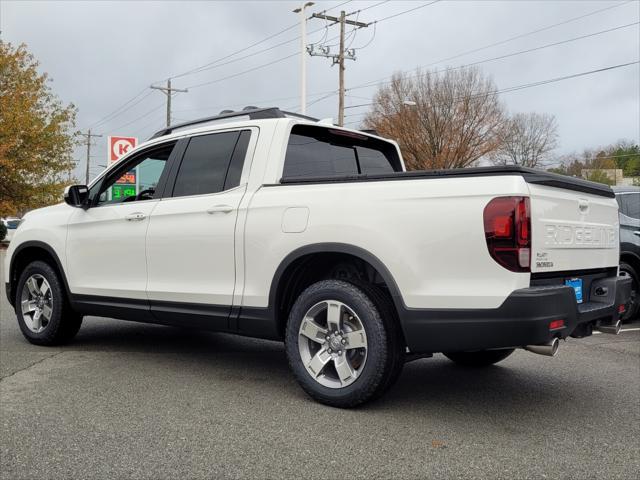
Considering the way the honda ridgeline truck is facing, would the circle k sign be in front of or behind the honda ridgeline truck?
in front

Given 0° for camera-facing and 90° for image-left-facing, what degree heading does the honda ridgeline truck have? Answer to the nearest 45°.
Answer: approximately 135°

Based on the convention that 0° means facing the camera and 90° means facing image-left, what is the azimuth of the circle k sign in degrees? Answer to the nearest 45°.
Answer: approximately 0°

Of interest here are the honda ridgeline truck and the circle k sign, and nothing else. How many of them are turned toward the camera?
1

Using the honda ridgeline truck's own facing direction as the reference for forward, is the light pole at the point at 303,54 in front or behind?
in front

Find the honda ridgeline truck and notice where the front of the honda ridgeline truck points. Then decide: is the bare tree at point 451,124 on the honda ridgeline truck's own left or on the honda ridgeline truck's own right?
on the honda ridgeline truck's own right

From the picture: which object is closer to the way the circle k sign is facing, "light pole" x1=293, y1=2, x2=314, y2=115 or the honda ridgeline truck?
the honda ridgeline truck

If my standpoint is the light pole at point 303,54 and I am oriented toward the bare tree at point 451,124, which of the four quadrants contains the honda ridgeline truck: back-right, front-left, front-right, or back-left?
back-right
